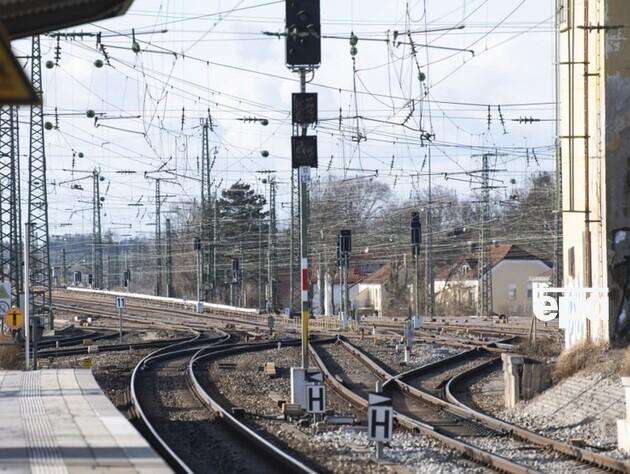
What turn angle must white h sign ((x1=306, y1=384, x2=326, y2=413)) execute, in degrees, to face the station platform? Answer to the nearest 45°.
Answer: approximately 45° to its right

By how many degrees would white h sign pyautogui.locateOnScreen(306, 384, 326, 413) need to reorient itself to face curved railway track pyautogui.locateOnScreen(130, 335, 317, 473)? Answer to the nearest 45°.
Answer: approximately 90° to its right

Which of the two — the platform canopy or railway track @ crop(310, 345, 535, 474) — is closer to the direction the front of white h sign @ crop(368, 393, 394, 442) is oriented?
the platform canopy

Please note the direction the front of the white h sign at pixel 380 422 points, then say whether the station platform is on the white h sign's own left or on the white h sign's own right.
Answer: on the white h sign's own right

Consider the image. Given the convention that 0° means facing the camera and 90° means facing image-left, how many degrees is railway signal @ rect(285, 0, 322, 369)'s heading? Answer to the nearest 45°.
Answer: approximately 0°
